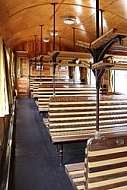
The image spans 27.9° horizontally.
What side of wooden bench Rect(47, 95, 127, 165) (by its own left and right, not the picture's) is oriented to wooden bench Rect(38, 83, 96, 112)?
back
